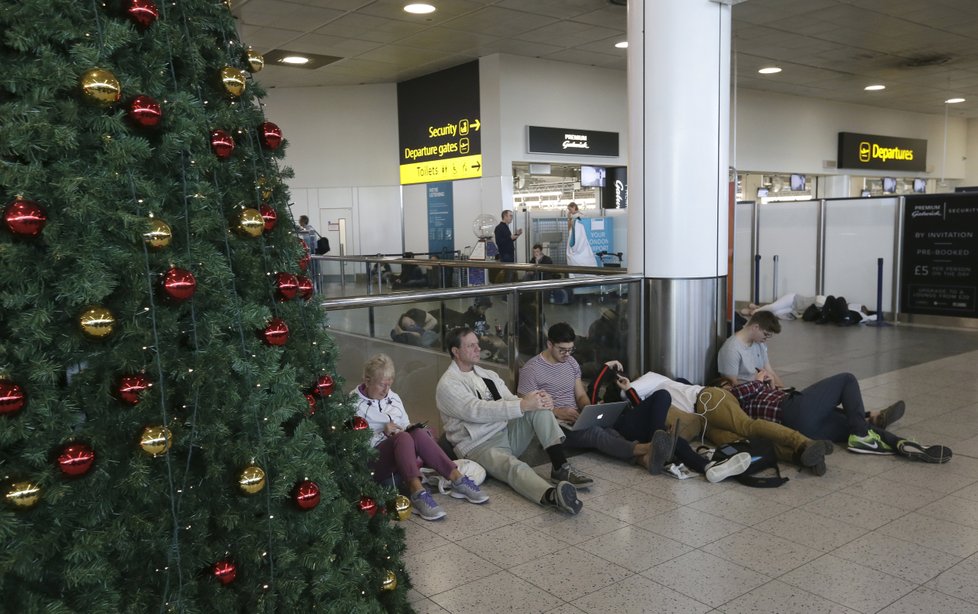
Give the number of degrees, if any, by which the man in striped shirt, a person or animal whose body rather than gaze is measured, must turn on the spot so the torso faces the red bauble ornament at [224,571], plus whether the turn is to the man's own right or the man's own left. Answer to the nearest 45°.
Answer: approximately 45° to the man's own right

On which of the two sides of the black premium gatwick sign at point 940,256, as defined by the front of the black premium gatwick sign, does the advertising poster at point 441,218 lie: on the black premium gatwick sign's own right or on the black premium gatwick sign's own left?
on the black premium gatwick sign's own right

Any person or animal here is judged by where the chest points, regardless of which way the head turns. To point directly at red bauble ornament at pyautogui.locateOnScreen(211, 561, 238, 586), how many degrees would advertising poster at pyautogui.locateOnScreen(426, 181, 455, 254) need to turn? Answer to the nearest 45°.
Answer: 0° — it already faces it

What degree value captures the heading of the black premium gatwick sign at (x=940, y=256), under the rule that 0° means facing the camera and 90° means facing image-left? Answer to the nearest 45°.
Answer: approximately 0°

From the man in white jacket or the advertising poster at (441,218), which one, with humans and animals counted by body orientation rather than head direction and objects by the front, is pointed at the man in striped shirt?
the advertising poster

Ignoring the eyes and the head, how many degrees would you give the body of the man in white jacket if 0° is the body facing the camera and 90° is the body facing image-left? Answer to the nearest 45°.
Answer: approximately 315°

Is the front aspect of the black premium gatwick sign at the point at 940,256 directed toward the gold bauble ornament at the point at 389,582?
yes

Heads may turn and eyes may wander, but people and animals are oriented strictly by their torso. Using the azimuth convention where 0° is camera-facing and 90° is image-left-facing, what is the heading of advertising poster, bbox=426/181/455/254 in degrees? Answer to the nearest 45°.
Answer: approximately 0°

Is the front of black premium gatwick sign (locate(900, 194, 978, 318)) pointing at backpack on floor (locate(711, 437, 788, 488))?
yes

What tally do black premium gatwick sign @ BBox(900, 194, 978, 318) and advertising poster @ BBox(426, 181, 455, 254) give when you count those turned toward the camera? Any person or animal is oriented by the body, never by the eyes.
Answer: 2
